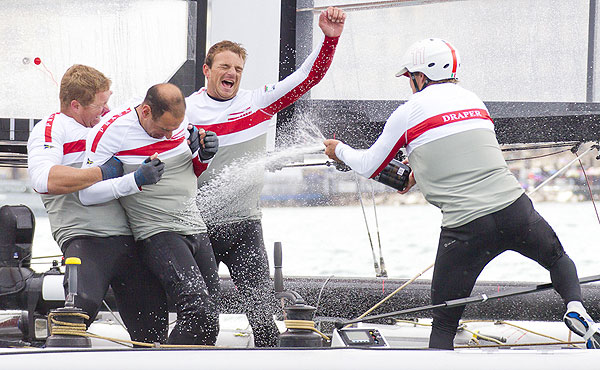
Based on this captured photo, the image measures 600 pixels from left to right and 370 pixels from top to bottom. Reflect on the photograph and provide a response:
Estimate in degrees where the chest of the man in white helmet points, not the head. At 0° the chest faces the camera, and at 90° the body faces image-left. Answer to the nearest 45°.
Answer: approximately 135°

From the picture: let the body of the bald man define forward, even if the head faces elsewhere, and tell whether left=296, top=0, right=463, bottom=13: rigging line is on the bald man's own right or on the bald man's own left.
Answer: on the bald man's own left

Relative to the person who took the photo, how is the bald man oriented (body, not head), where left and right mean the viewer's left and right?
facing the viewer and to the right of the viewer

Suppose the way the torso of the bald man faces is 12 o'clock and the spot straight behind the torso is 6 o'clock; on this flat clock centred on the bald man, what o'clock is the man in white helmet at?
The man in white helmet is roughly at 11 o'clock from the bald man.

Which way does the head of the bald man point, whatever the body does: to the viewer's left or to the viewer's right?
to the viewer's right

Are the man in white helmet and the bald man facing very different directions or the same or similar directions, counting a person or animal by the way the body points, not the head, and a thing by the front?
very different directions

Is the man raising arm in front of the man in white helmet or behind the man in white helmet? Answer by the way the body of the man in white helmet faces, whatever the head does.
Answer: in front

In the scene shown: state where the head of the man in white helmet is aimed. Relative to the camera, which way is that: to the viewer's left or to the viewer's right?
to the viewer's left
